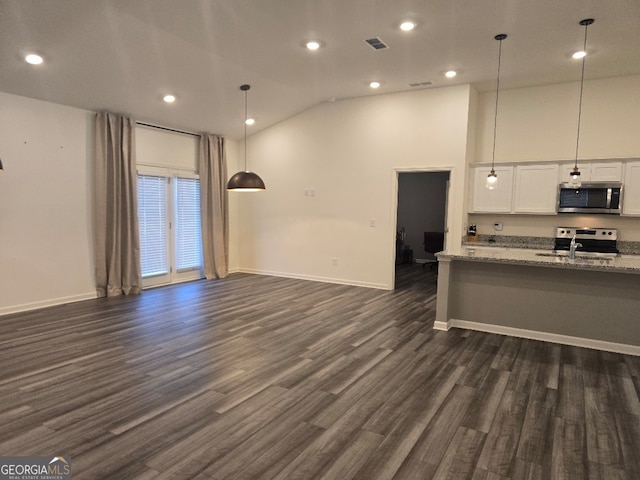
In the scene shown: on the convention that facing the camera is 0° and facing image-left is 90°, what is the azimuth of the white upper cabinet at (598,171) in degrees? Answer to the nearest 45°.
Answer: approximately 0°

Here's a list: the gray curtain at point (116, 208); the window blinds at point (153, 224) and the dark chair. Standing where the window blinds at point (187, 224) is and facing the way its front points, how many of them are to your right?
2

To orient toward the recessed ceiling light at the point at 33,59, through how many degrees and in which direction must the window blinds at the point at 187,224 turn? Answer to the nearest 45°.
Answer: approximately 90° to its right

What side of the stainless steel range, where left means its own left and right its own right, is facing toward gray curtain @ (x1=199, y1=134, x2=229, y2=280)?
right
